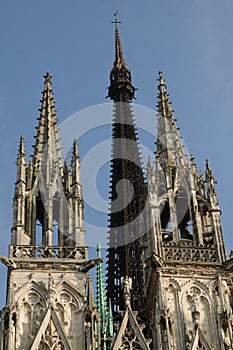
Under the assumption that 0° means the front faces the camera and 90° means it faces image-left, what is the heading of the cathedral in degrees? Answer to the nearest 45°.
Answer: approximately 0°
